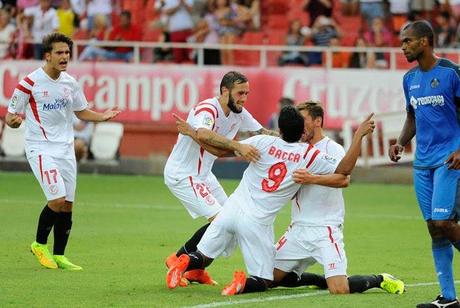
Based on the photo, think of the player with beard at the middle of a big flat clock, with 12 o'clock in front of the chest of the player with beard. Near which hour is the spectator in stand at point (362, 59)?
The spectator in stand is roughly at 8 o'clock from the player with beard.

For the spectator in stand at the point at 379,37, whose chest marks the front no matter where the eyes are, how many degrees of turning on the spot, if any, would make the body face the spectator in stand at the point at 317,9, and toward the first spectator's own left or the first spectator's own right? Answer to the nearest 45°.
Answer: approximately 90° to the first spectator's own right

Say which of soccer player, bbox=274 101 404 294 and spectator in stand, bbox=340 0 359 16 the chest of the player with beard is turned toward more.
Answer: the soccer player

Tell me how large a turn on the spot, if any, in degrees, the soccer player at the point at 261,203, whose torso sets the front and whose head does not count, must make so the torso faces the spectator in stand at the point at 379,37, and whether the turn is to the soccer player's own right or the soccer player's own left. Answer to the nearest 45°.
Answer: approximately 45° to the soccer player's own left

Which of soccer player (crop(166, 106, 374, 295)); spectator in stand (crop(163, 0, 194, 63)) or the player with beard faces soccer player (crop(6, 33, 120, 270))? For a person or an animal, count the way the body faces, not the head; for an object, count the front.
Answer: the spectator in stand

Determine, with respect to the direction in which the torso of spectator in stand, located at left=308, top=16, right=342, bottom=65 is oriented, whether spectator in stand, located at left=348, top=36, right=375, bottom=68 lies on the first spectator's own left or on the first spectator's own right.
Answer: on the first spectator's own left

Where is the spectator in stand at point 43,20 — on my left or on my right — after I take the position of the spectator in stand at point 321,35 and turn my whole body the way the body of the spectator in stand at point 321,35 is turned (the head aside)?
on my right

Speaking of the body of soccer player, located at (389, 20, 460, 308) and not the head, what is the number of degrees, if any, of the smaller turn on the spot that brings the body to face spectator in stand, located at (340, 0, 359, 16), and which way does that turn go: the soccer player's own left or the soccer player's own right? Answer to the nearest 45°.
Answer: approximately 135° to the soccer player's own right

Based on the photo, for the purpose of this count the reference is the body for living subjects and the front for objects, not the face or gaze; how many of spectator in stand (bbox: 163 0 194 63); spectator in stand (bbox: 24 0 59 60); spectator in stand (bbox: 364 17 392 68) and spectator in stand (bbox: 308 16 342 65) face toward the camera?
4

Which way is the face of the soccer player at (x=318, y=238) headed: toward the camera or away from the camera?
toward the camera

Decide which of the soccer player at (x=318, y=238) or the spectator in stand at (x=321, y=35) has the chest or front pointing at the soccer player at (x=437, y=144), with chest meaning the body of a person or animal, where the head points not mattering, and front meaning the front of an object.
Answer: the spectator in stand

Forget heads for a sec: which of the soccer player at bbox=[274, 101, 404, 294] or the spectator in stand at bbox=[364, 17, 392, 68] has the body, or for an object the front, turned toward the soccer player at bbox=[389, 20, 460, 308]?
the spectator in stand

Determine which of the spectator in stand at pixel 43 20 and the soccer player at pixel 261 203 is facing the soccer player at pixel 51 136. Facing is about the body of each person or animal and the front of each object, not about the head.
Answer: the spectator in stand

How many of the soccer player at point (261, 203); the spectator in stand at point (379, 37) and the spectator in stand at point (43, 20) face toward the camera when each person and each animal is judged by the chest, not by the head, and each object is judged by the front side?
2

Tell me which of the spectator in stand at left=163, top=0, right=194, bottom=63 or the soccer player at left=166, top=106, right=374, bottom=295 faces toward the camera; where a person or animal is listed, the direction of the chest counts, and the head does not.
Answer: the spectator in stand

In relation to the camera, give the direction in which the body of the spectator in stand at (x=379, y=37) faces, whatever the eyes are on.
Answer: toward the camera

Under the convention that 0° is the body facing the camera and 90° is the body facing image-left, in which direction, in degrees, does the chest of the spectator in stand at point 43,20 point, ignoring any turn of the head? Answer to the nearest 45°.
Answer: approximately 0°

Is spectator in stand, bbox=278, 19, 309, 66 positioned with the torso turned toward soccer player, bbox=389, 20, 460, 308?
yes
